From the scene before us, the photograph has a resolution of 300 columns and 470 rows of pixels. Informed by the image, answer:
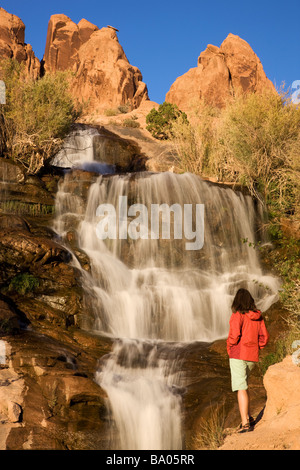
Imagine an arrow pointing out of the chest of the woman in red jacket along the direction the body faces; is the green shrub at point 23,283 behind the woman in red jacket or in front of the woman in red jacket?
in front

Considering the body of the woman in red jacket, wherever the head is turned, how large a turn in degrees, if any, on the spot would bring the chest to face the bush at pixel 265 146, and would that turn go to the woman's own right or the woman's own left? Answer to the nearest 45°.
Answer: approximately 45° to the woman's own right

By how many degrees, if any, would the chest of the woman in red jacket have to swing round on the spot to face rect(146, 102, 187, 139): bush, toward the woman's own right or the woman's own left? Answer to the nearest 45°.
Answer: approximately 45° to the woman's own right

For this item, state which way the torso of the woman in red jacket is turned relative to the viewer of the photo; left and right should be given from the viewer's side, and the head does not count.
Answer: facing away from the viewer and to the left of the viewer
